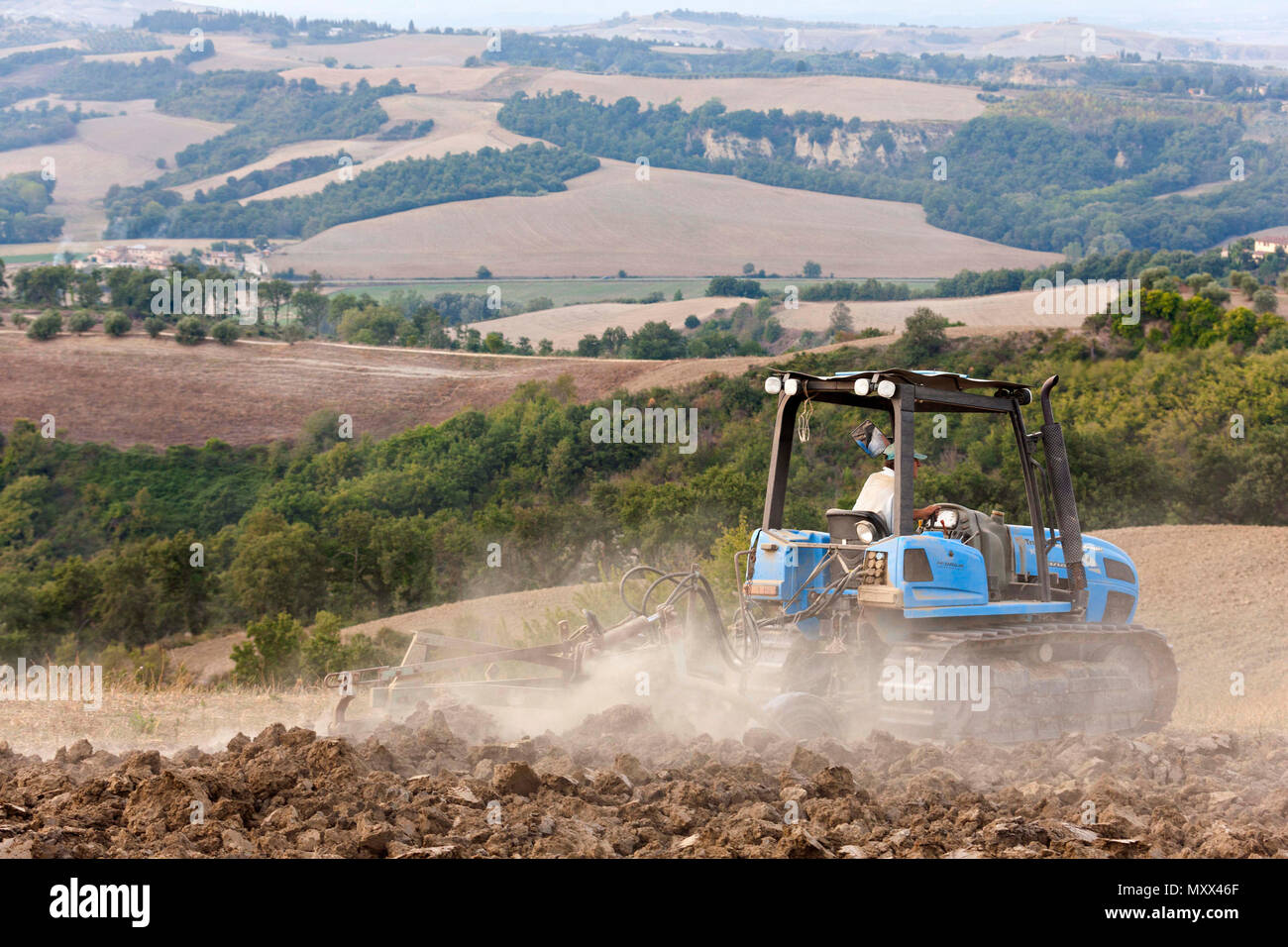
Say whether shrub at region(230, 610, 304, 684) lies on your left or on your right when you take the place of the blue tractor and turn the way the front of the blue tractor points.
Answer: on your left

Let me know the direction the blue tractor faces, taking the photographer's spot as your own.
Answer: facing away from the viewer and to the right of the viewer

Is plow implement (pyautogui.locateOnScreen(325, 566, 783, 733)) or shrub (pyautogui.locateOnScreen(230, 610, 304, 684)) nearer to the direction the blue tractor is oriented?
the shrub

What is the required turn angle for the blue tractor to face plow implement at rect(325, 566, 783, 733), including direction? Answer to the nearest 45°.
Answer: approximately 135° to its left
